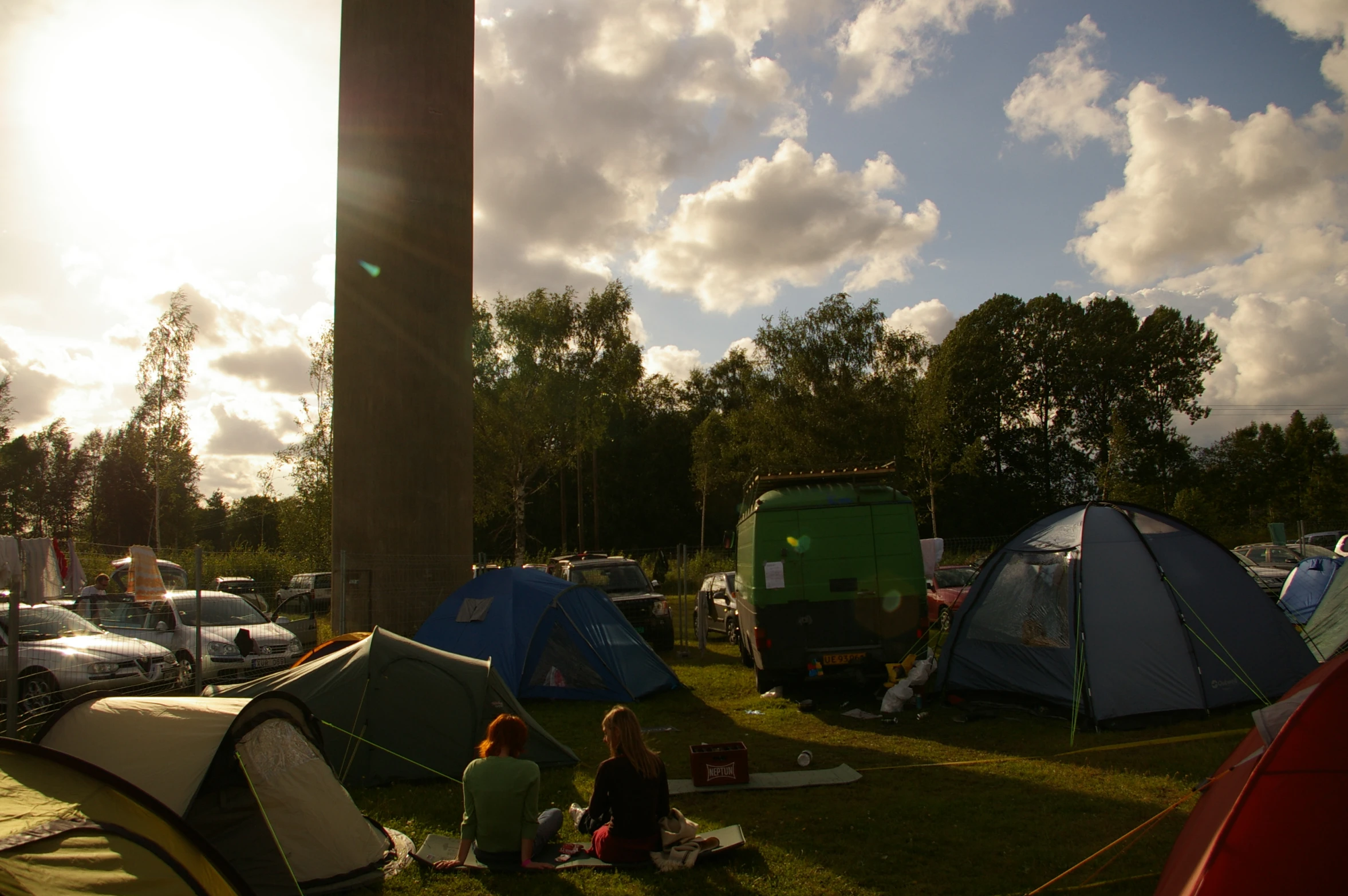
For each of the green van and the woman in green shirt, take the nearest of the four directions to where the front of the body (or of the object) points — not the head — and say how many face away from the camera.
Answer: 2

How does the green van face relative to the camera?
away from the camera

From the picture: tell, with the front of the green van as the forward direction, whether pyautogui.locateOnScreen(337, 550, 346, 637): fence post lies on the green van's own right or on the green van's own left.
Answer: on the green van's own left

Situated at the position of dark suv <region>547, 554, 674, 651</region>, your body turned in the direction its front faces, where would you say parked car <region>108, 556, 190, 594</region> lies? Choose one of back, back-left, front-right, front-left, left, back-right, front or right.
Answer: back-right

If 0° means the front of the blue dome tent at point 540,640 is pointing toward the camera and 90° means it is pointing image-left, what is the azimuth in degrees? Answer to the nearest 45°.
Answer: approximately 315°

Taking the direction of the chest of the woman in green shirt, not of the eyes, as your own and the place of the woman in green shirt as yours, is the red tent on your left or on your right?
on your right

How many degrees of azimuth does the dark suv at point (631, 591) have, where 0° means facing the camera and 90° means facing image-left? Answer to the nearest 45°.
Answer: approximately 315°

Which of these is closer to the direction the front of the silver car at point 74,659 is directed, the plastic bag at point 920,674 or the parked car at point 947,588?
the plastic bag

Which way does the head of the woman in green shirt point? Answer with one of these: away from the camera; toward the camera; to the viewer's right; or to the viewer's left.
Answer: away from the camera

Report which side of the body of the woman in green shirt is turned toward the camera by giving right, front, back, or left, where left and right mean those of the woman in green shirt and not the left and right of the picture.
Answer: back
